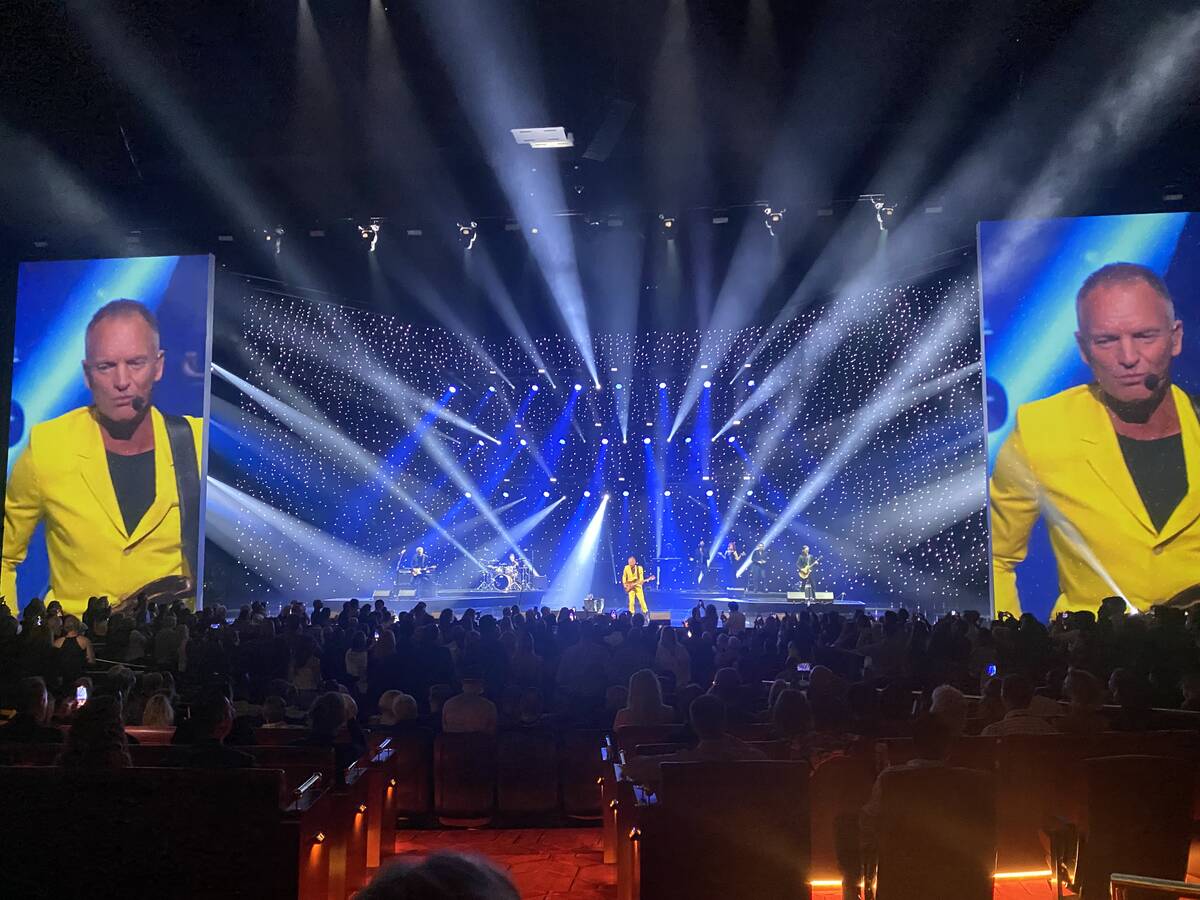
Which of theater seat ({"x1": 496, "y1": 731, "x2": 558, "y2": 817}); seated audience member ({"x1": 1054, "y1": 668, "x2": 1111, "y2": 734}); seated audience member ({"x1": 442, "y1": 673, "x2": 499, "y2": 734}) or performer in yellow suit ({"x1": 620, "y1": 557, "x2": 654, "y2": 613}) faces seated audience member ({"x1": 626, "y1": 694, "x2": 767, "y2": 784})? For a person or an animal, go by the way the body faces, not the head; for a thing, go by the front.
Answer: the performer in yellow suit

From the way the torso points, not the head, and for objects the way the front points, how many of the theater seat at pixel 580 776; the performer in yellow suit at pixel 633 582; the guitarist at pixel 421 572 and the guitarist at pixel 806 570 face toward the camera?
3

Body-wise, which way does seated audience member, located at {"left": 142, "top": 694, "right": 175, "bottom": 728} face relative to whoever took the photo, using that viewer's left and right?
facing away from the viewer

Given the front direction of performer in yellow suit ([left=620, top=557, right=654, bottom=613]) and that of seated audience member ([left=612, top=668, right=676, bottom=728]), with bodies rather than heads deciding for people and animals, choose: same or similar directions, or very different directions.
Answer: very different directions

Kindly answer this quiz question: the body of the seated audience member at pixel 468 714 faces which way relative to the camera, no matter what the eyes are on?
away from the camera

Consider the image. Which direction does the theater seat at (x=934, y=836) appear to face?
away from the camera

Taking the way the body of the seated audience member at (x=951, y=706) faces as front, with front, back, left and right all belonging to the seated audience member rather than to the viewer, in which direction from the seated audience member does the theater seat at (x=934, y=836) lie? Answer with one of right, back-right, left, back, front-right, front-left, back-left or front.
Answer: back

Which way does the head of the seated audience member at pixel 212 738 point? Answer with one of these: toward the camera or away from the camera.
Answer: away from the camera

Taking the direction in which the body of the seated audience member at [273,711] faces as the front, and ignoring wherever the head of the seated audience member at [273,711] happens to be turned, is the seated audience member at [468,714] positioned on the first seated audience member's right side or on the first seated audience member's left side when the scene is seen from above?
on the first seated audience member's right side

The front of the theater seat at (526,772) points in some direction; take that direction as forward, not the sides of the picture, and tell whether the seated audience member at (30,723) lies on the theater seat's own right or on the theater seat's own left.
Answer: on the theater seat's own left

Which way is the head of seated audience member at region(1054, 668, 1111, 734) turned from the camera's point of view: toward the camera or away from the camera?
away from the camera

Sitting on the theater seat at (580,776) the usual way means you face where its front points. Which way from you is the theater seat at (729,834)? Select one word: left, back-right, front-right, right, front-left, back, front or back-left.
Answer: back

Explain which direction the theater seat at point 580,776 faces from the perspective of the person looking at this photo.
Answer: facing away from the viewer

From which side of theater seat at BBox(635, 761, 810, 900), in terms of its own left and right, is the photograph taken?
back

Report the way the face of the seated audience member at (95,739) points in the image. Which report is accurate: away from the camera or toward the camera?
away from the camera
